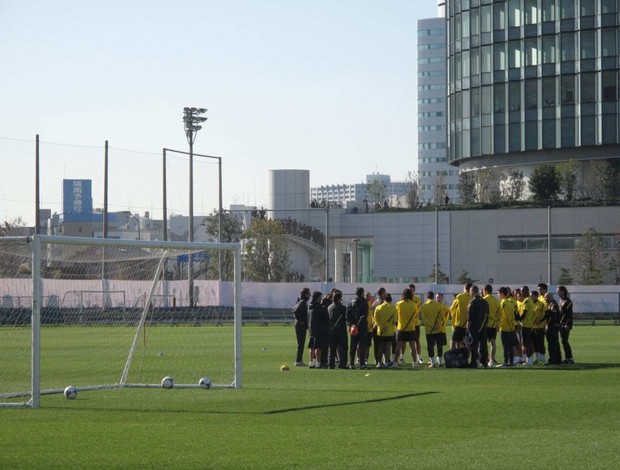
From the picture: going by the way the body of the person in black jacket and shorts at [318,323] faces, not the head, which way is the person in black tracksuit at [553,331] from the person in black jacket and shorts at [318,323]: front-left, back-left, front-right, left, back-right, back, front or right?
front-right

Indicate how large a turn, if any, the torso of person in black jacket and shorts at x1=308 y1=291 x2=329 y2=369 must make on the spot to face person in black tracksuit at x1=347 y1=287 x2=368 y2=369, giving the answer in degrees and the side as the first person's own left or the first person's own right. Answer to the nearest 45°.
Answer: approximately 45° to the first person's own right

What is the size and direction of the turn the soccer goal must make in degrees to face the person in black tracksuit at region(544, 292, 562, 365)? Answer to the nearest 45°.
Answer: approximately 45° to its left

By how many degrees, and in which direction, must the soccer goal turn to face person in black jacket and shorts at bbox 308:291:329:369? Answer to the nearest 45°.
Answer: approximately 45° to its left

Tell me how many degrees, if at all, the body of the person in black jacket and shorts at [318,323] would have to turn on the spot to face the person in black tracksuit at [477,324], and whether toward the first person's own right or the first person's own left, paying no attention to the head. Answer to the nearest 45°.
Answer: approximately 45° to the first person's own right

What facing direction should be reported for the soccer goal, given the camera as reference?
facing the viewer and to the right of the viewer

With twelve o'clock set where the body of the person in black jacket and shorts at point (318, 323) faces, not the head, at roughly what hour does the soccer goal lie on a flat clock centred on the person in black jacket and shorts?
The soccer goal is roughly at 7 o'clock from the person in black jacket and shorts.

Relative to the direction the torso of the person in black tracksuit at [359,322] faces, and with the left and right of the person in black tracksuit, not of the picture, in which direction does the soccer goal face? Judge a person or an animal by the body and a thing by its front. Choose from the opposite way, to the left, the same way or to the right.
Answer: to the right

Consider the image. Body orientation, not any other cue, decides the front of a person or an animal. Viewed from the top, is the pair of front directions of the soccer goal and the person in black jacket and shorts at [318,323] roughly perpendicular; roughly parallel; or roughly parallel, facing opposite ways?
roughly perpendicular
